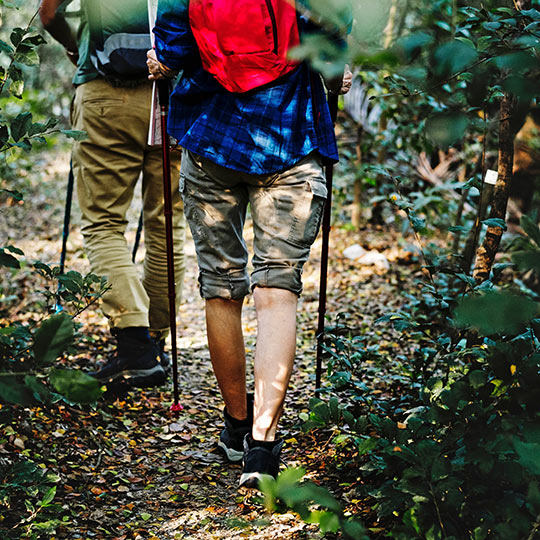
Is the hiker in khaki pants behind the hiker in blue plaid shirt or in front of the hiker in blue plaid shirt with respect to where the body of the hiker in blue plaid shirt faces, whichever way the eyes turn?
in front

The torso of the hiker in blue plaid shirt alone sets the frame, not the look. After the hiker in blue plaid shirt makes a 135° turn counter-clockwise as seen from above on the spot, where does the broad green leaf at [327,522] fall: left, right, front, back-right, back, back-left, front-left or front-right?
front-left

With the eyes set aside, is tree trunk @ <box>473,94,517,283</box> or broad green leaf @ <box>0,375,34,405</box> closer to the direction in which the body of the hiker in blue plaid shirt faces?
the tree trunk

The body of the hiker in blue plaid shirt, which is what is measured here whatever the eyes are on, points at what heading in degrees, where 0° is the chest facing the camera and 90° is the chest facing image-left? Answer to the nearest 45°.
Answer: approximately 180°

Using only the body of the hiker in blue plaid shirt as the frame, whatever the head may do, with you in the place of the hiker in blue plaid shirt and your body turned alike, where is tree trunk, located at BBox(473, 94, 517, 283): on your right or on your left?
on your right

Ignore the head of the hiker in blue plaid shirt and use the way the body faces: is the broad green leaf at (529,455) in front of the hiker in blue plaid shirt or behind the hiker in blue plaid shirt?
behind

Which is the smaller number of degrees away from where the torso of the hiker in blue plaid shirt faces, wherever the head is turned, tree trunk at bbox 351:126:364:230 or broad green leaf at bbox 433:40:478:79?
the tree trunk
